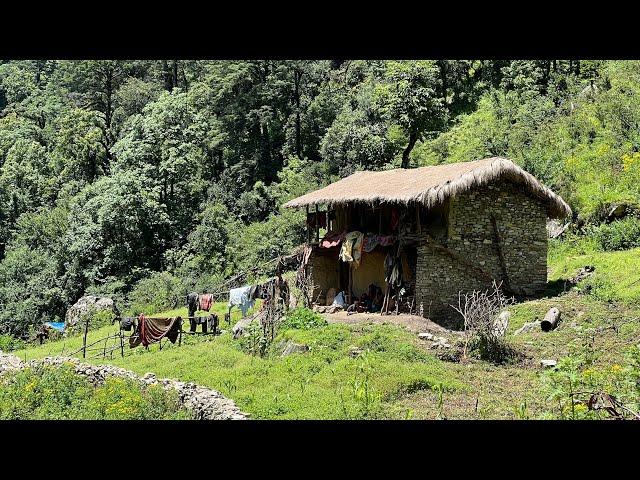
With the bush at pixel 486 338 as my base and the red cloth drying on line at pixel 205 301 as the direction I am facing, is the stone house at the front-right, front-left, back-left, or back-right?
front-right

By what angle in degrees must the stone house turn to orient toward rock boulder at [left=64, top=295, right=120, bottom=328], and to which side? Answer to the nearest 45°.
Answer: approximately 90° to its right

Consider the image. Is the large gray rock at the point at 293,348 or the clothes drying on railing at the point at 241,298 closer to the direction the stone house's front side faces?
the large gray rock

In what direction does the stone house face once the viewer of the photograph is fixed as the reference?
facing the viewer and to the left of the viewer

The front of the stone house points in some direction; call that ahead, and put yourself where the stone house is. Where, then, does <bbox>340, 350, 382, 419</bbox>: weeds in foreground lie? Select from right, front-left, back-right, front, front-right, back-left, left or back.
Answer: front-left

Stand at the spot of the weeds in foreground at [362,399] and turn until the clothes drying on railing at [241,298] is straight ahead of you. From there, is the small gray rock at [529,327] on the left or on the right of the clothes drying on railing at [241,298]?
right

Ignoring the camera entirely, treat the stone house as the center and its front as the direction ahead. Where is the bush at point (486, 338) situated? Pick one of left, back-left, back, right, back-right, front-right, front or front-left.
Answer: front-left

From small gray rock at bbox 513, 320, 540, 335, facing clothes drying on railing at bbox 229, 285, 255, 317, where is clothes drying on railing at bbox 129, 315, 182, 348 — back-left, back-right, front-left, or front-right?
front-left

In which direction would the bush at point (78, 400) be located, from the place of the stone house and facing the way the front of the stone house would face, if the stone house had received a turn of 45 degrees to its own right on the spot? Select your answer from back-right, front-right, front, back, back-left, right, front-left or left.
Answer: front-left

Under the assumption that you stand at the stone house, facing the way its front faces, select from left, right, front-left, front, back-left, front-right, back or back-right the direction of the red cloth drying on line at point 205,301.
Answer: front-right

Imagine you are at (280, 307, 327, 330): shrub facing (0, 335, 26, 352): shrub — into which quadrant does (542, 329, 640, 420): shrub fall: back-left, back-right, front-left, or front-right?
back-left

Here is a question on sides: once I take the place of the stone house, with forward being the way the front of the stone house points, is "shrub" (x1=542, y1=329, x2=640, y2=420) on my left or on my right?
on my left

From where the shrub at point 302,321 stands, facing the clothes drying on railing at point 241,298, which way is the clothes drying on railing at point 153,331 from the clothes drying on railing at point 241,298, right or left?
left

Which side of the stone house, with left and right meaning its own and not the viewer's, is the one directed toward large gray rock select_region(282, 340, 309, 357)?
front
